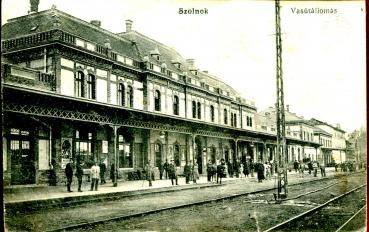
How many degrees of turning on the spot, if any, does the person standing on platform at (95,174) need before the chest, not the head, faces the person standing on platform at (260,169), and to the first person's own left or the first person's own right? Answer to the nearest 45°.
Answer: approximately 135° to the first person's own left

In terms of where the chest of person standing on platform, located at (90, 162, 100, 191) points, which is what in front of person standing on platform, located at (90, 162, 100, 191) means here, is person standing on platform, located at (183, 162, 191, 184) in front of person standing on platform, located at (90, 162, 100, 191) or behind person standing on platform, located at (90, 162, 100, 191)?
behind
